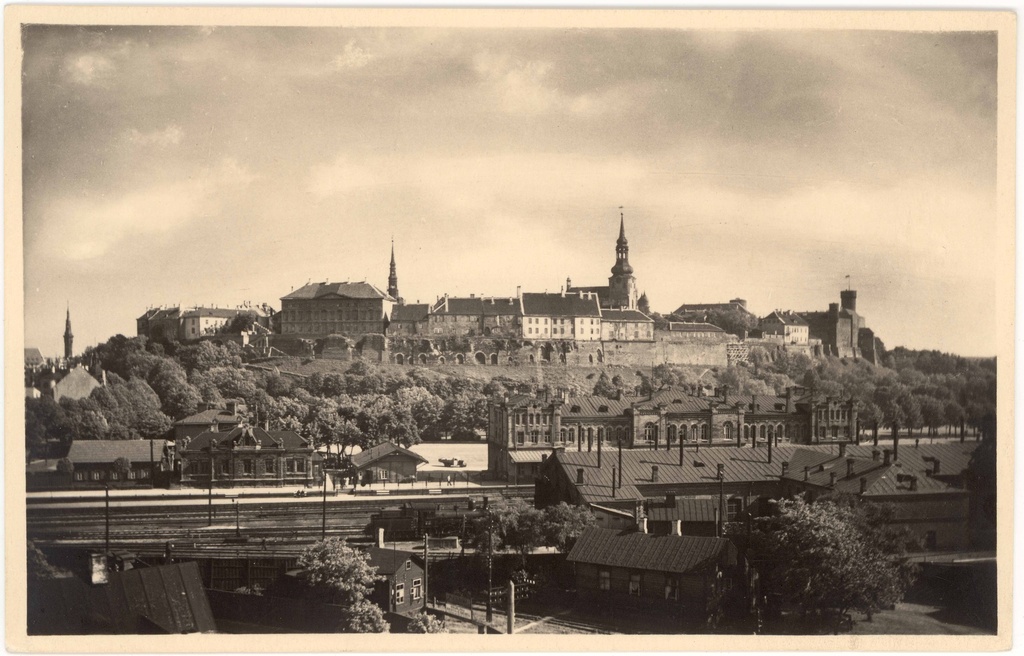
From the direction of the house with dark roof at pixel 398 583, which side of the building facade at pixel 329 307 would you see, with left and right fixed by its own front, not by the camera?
front

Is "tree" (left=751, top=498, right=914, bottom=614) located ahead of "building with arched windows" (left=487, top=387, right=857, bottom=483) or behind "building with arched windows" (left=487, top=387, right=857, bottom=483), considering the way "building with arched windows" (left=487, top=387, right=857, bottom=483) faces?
ahead

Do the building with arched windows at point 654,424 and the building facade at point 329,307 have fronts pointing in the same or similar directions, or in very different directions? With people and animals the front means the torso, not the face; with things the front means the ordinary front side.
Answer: same or similar directions

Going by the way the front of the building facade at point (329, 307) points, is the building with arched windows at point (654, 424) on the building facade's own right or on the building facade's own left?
on the building facade's own left

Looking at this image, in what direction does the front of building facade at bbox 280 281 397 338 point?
toward the camera

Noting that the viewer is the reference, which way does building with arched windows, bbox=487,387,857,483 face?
facing the viewer

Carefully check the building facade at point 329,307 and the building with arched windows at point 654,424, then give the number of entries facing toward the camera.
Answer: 2

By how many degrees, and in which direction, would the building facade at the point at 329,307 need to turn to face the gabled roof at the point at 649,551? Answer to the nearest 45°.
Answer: approximately 45° to its left
